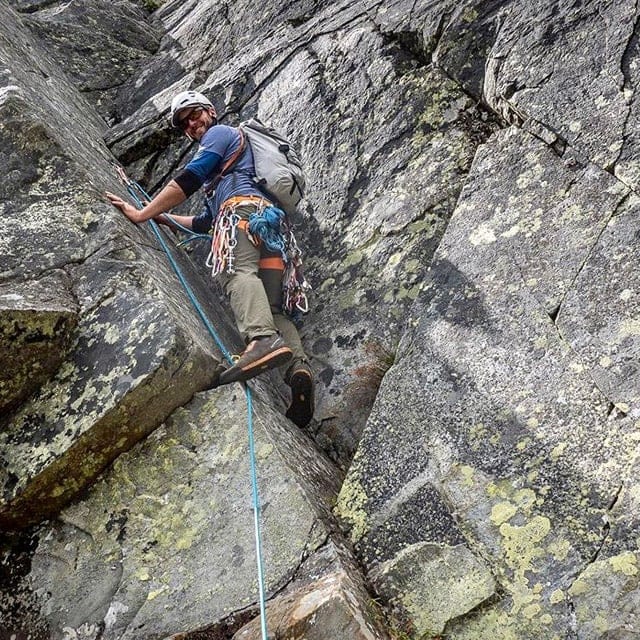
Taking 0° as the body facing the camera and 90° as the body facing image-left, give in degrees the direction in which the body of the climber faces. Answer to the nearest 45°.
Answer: approximately 90°
